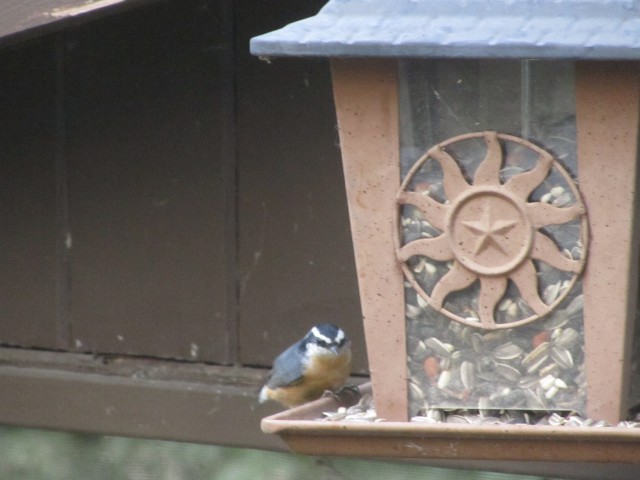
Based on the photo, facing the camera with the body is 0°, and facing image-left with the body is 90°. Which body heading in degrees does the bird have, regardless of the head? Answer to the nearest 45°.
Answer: approximately 315°
